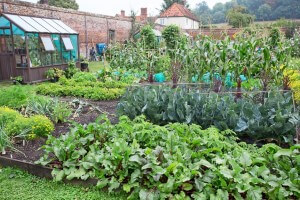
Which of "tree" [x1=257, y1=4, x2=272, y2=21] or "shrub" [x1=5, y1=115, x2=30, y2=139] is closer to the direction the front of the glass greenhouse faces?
the shrub

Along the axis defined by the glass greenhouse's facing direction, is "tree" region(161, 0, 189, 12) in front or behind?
behind

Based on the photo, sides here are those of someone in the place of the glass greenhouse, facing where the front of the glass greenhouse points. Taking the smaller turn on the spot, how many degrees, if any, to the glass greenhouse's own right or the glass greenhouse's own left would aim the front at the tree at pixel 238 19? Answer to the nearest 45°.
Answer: approximately 180°

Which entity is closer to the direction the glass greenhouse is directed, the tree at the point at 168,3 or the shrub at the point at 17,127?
the shrub

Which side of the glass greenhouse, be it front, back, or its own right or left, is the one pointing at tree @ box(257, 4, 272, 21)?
back
